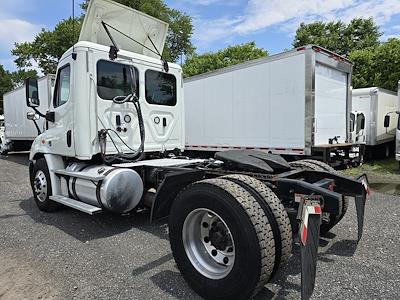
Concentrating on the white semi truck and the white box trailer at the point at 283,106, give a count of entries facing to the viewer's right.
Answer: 0

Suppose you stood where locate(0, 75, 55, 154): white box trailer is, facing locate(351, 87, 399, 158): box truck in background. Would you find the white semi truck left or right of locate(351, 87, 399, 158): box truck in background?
right

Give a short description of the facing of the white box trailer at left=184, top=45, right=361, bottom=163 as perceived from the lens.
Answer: facing away from the viewer and to the left of the viewer

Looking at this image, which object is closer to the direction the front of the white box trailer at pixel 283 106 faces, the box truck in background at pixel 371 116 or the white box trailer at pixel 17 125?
the white box trailer

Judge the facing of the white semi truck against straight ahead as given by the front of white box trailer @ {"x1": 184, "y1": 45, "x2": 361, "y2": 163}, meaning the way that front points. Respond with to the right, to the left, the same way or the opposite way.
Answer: the same way

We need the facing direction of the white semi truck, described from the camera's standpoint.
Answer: facing away from the viewer and to the left of the viewer

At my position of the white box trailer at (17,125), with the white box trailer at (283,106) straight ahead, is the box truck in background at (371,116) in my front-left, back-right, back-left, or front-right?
front-left

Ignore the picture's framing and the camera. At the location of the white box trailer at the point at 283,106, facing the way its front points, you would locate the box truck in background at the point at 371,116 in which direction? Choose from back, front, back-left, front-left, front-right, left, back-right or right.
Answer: right

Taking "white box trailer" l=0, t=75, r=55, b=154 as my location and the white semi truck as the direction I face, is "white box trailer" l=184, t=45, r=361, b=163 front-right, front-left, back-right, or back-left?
front-left

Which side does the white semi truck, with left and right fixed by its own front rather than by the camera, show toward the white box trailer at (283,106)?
right

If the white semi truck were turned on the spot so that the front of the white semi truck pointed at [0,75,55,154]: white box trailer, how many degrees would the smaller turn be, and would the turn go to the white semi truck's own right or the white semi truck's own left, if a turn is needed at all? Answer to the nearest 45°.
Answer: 0° — it already faces it

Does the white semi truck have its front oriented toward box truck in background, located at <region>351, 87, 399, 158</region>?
no

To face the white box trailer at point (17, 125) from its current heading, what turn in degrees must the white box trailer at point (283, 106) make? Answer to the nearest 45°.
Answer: approximately 45° to its left

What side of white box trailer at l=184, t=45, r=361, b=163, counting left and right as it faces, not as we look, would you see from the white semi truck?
left
